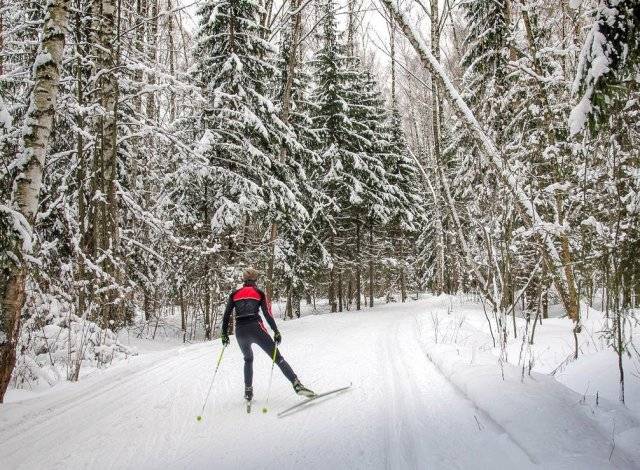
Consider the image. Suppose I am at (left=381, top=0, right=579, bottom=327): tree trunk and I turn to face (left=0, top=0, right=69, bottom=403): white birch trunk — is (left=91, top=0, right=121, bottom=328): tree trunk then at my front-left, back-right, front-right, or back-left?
front-right

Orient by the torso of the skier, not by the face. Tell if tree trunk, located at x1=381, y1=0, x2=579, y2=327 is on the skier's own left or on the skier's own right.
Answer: on the skier's own right

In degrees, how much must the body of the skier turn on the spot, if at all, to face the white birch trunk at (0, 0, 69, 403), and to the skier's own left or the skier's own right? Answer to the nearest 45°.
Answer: approximately 90° to the skier's own left

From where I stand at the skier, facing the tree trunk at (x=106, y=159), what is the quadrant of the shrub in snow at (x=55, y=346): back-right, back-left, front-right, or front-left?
front-left

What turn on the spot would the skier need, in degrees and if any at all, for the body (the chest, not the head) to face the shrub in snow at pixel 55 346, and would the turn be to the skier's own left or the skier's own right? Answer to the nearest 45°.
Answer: approximately 45° to the skier's own left

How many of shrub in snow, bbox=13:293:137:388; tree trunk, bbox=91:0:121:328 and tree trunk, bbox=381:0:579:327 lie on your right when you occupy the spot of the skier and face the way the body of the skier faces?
1

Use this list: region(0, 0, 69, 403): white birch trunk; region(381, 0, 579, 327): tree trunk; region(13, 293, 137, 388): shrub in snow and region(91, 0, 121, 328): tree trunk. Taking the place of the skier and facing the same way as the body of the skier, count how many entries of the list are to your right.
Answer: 1

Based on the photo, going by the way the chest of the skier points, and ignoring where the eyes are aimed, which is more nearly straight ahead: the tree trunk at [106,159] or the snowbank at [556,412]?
the tree trunk

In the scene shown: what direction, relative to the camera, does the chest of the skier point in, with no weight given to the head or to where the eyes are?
away from the camera

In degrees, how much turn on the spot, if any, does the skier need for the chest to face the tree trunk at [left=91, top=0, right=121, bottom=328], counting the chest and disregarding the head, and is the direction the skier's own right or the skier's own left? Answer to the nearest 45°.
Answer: approximately 45° to the skier's own left
